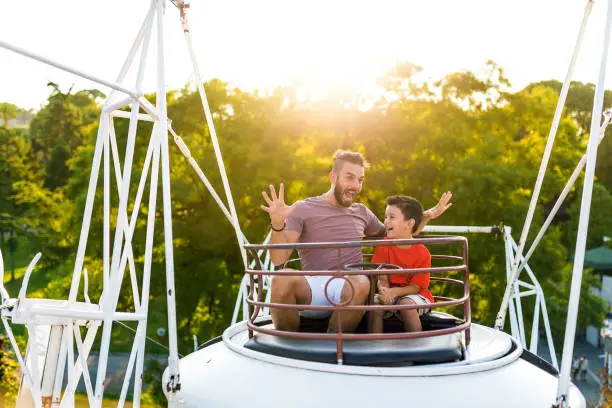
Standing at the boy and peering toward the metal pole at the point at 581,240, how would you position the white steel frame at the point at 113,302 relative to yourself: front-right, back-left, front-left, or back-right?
back-right

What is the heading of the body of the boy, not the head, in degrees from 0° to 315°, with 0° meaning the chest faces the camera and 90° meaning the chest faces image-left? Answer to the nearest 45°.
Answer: approximately 45°

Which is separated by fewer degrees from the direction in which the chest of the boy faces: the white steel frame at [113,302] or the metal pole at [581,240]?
the white steel frame

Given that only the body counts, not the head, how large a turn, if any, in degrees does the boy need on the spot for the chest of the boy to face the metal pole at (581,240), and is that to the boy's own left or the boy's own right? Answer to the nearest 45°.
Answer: approximately 90° to the boy's own left

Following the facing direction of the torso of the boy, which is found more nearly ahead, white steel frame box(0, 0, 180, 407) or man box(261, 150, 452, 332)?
the white steel frame

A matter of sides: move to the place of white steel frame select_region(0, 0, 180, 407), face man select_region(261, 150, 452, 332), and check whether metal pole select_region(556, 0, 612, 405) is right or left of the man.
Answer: right
